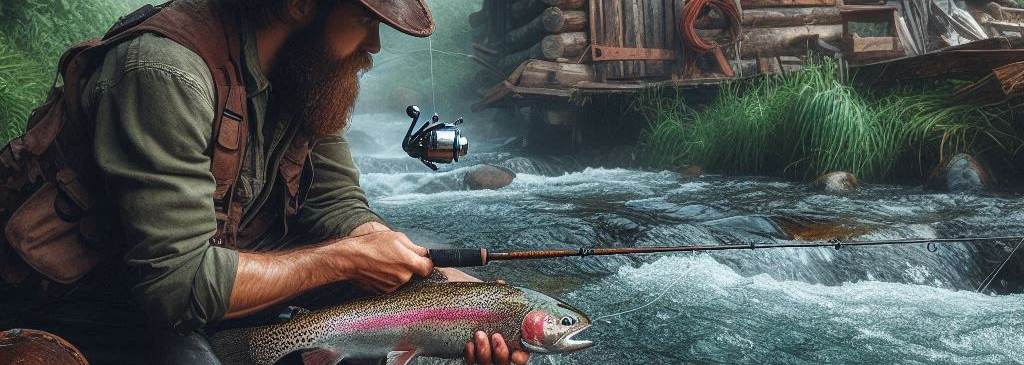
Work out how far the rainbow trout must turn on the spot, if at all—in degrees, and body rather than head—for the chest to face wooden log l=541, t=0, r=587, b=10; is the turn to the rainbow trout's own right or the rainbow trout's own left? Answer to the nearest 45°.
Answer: approximately 90° to the rainbow trout's own left

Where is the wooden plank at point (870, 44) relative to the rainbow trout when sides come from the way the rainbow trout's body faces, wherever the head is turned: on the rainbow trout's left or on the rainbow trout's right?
on the rainbow trout's left

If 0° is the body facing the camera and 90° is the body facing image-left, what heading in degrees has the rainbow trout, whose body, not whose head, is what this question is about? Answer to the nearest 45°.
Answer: approximately 270°

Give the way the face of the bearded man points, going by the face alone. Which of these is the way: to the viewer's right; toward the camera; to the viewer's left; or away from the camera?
to the viewer's right

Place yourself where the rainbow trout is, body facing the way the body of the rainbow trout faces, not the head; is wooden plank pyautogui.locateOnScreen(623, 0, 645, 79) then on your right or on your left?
on your left

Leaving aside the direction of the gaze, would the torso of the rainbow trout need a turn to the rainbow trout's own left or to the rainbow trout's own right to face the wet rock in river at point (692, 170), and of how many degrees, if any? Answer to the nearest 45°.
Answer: approximately 45° to the rainbow trout's own left

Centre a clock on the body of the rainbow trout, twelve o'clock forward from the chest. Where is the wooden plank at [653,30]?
The wooden plank is roughly at 10 o'clock from the rainbow trout.
